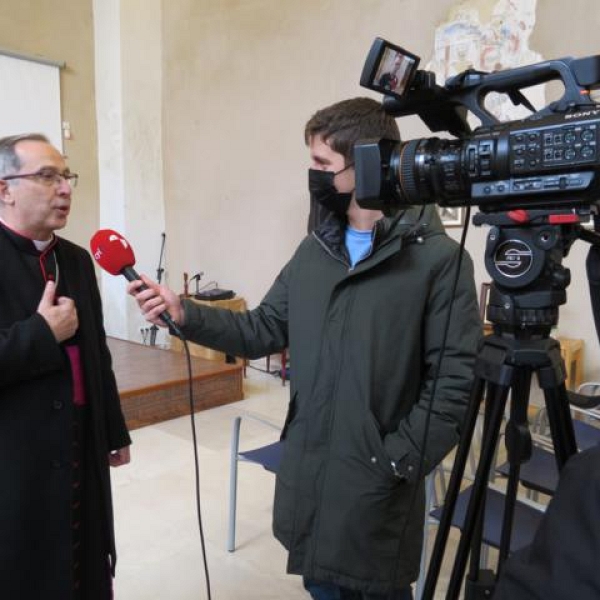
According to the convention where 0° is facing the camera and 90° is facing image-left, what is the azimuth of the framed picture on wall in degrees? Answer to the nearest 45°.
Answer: approximately 0°

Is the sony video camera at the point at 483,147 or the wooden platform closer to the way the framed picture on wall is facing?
the sony video camera

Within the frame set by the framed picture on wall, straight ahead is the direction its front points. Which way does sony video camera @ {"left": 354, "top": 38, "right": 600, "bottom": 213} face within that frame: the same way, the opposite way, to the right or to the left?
to the right

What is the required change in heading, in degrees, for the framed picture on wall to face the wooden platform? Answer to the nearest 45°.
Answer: approximately 90° to its right

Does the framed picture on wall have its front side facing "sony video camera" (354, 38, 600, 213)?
yes

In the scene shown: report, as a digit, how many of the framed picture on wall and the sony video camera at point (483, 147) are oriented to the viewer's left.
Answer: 1

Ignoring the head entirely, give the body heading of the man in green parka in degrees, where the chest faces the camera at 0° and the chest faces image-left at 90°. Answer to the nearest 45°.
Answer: approximately 45°

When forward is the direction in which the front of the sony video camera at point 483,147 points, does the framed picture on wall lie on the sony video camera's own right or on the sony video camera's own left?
on the sony video camera's own right

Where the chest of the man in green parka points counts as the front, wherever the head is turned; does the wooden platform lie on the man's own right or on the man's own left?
on the man's own right

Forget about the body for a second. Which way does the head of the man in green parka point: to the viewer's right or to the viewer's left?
to the viewer's left

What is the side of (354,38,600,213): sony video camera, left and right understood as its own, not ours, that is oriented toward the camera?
left
